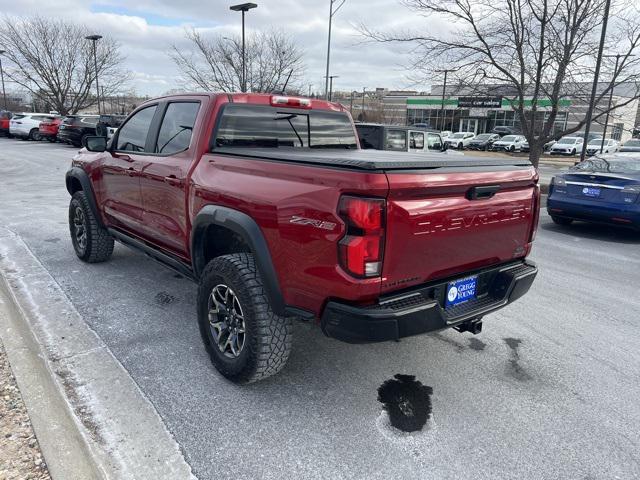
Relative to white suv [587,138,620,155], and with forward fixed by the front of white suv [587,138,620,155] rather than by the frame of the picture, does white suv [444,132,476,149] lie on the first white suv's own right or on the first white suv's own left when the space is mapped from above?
on the first white suv's own right

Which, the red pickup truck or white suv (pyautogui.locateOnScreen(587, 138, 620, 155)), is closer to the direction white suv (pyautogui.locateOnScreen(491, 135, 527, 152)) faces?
the red pickup truck

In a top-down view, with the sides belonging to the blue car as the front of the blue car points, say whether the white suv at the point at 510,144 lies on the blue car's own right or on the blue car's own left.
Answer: on the blue car's own left

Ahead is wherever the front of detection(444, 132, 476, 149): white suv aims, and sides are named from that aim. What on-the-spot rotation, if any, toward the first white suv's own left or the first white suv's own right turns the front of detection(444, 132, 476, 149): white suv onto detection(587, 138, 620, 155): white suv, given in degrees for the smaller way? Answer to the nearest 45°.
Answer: approximately 90° to the first white suv's own left

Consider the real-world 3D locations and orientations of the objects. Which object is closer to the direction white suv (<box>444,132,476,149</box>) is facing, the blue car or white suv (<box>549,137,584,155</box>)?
the blue car

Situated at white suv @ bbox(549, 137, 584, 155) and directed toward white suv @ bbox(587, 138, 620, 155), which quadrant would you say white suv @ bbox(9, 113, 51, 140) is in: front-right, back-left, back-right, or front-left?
back-right

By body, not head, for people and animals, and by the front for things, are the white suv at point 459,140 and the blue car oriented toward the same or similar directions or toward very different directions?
very different directions

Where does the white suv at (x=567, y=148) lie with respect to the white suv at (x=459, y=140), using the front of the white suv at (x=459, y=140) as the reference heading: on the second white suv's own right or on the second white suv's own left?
on the second white suv's own left

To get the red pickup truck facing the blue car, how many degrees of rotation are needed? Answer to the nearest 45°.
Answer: approximately 90° to its right

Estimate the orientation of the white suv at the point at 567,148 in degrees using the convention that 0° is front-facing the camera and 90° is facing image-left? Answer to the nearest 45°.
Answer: approximately 45°

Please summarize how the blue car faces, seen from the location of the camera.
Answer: facing away from the viewer and to the right of the viewer

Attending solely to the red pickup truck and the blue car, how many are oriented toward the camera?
0

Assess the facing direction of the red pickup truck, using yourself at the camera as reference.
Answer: facing away from the viewer and to the left of the viewer
